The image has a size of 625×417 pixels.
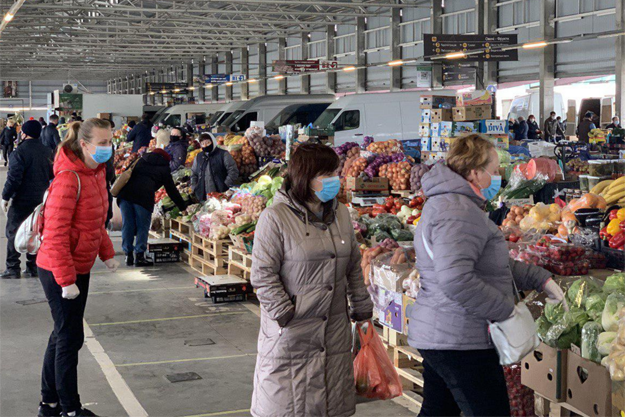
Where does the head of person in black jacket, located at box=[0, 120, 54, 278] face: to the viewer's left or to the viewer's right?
to the viewer's left

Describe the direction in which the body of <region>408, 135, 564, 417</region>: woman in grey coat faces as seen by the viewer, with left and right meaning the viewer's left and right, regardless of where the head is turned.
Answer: facing to the right of the viewer

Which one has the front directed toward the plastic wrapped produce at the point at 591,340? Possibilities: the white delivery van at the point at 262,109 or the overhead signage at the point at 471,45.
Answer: the overhead signage

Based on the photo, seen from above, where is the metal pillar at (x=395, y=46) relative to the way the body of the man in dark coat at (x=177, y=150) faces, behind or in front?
behind

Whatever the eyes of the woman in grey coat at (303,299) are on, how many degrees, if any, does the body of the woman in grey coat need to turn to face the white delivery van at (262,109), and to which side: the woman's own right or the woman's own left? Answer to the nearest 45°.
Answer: approximately 135° to the woman's own left

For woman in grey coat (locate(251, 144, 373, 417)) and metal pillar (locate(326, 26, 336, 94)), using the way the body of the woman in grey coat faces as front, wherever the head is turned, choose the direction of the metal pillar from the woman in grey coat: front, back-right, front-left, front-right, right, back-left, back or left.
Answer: back-left

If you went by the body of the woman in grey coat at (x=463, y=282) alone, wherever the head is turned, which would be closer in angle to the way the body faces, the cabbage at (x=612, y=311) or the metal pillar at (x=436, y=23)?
the cabbage

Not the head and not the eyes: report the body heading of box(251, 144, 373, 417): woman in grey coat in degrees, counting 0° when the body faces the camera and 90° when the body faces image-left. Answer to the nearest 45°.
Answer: approximately 315°

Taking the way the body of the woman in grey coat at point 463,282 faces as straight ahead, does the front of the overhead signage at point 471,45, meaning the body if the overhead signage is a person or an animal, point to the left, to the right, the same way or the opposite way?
to the right

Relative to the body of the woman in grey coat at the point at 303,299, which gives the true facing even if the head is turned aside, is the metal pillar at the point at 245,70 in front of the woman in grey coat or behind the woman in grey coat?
behind

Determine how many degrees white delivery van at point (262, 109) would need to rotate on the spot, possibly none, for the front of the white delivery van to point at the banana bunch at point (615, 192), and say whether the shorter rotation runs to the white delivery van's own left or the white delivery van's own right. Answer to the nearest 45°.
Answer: approximately 90° to the white delivery van's own left

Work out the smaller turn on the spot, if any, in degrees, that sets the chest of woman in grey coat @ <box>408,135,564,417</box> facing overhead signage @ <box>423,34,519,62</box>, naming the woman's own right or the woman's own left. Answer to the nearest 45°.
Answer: approximately 90° to the woman's own left

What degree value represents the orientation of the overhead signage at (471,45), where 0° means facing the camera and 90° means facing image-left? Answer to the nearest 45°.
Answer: approximately 0°

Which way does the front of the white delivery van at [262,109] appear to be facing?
to the viewer's left

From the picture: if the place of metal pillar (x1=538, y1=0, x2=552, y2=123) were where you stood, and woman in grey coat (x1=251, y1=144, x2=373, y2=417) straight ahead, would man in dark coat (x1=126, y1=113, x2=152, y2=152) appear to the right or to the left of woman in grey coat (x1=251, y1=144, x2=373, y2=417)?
right

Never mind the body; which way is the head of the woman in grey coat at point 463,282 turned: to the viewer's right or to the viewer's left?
to the viewer's right

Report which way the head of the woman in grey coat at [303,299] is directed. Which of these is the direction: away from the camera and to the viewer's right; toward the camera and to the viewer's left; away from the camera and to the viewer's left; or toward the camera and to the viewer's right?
toward the camera and to the viewer's right

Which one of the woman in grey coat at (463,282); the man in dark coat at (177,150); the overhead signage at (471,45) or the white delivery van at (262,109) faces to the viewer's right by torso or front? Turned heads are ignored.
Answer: the woman in grey coat
